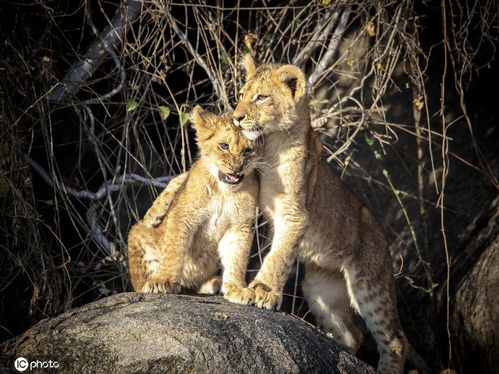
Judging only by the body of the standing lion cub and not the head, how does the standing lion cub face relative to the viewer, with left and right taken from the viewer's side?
facing the viewer and to the left of the viewer

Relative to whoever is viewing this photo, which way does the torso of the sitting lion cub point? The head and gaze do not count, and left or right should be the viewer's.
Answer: facing the viewer and to the right of the viewer

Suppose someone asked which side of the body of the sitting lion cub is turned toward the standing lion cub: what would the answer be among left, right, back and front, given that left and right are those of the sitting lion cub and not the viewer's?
left

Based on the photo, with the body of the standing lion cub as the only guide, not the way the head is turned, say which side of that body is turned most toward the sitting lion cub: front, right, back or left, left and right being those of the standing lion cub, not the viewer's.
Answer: front

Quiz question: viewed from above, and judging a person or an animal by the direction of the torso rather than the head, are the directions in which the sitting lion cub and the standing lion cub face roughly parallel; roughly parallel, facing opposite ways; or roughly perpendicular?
roughly perpendicular

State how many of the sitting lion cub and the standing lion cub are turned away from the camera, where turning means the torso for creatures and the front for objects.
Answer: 0
